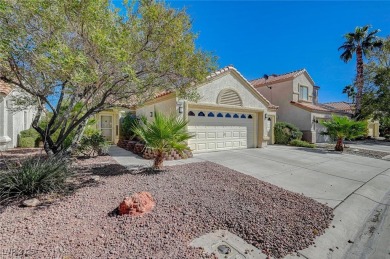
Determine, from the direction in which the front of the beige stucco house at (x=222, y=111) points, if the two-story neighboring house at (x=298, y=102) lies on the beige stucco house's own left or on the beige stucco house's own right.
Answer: on the beige stucco house's own left

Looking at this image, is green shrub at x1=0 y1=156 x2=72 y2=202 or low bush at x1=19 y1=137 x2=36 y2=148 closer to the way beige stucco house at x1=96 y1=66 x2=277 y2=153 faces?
the green shrub

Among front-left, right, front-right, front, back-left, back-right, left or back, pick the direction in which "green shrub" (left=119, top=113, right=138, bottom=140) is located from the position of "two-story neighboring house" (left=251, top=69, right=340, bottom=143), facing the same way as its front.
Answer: right

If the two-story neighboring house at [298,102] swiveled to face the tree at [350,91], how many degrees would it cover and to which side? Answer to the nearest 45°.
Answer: approximately 90° to its left

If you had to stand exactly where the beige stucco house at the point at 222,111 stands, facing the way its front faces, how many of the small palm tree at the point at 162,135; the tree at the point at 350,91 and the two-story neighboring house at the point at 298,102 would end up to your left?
2

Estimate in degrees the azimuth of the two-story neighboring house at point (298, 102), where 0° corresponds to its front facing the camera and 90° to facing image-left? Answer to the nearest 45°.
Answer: approximately 315°

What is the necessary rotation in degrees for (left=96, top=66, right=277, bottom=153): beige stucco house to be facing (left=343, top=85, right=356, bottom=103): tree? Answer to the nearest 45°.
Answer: approximately 90° to its left

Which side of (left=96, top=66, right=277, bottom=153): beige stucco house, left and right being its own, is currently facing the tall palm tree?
left

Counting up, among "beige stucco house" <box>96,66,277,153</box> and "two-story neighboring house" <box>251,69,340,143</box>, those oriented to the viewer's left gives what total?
0

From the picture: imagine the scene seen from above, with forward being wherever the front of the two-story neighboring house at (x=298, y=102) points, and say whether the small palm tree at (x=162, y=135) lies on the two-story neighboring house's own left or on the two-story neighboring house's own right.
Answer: on the two-story neighboring house's own right

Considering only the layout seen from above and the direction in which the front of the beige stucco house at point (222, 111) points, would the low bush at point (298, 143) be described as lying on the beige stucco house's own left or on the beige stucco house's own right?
on the beige stucco house's own left

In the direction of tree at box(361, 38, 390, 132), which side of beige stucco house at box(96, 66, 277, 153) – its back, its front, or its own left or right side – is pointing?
left

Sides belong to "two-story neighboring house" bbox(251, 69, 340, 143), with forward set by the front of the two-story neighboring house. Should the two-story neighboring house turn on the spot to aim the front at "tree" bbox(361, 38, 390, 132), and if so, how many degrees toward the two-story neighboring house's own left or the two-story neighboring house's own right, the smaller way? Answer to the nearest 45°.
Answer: approximately 90° to the two-story neighboring house's own left

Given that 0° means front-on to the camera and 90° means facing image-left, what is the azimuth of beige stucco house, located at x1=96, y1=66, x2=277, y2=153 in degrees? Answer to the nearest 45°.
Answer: approximately 315°
